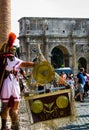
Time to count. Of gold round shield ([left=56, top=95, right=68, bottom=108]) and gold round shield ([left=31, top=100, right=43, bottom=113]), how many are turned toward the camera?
2

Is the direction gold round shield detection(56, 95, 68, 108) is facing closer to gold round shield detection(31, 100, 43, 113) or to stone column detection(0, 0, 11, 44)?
the gold round shield

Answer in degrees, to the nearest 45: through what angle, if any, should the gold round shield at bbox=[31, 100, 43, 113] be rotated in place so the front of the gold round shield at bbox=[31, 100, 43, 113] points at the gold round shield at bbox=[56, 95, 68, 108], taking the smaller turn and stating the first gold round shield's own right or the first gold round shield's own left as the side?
approximately 90° to the first gold round shield's own left

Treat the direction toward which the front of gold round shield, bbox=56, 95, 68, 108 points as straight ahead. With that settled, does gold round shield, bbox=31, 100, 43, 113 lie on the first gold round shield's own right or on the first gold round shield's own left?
on the first gold round shield's own right

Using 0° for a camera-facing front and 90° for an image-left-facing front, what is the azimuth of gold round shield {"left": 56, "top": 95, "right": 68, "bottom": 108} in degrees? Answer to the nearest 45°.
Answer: approximately 0°

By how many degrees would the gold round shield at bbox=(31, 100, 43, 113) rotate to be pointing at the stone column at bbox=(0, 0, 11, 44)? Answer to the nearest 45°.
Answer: approximately 180°

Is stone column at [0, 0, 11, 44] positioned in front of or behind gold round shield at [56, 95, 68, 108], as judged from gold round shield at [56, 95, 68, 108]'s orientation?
behind
